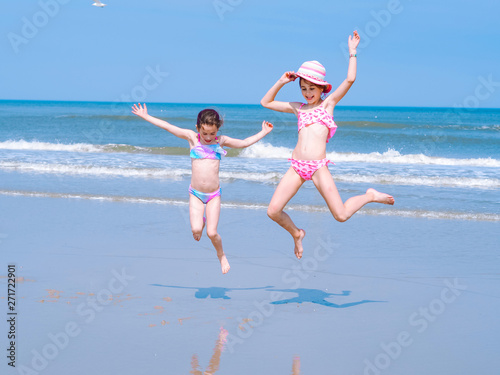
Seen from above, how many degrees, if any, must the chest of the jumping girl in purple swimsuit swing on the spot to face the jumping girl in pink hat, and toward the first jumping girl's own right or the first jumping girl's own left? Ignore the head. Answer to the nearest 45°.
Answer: approximately 45° to the first jumping girl's own left

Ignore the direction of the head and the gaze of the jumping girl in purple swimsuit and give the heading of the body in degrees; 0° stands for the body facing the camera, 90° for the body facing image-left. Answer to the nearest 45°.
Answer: approximately 0°
